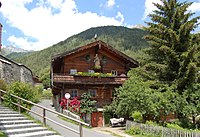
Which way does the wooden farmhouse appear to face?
toward the camera

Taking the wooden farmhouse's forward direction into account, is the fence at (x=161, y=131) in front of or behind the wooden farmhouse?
in front

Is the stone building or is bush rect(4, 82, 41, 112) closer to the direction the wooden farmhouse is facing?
the bush

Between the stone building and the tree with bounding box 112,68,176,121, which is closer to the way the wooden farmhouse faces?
the tree

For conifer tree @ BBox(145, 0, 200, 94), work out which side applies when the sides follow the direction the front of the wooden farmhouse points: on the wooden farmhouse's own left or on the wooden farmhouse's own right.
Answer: on the wooden farmhouse's own left

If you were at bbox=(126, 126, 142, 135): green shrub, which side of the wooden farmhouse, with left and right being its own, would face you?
front

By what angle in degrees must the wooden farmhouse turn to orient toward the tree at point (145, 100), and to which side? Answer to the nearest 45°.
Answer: approximately 45° to its left

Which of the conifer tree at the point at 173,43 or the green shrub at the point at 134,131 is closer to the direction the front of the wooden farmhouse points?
the green shrub

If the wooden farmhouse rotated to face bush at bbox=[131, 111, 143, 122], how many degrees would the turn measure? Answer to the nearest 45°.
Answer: approximately 45° to its left

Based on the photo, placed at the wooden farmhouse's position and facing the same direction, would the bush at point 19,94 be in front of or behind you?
in front

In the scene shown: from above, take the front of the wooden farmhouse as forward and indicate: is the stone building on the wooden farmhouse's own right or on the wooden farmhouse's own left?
on the wooden farmhouse's own right
